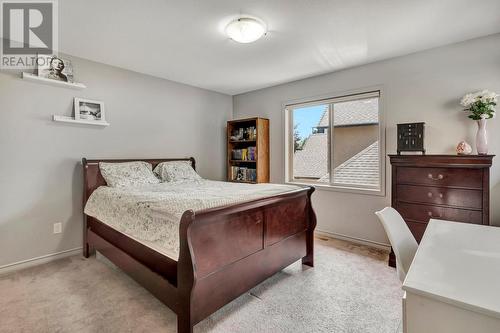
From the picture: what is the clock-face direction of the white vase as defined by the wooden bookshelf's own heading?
The white vase is roughly at 9 o'clock from the wooden bookshelf.

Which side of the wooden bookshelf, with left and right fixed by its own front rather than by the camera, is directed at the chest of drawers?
left

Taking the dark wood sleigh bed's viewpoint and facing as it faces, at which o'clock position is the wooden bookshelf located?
The wooden bookshelf is roughly at 8 o'clock from the dark wood sleigh bed.

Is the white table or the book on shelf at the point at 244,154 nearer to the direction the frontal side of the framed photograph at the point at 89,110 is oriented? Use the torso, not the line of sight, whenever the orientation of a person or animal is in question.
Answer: the white table

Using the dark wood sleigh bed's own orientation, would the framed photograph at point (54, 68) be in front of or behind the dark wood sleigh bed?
behind

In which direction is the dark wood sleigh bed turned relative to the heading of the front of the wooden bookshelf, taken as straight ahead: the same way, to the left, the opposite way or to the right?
to the left

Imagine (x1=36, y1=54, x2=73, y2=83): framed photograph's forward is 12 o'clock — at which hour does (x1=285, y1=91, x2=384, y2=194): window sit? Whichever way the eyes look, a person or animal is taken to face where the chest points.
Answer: The window is roughly at 10 o'clock from the framed photograph.

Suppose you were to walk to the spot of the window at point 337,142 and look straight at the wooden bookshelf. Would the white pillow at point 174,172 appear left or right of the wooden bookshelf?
left
